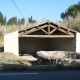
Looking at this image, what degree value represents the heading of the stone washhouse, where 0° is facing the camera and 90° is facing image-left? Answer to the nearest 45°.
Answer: approximately 0°
